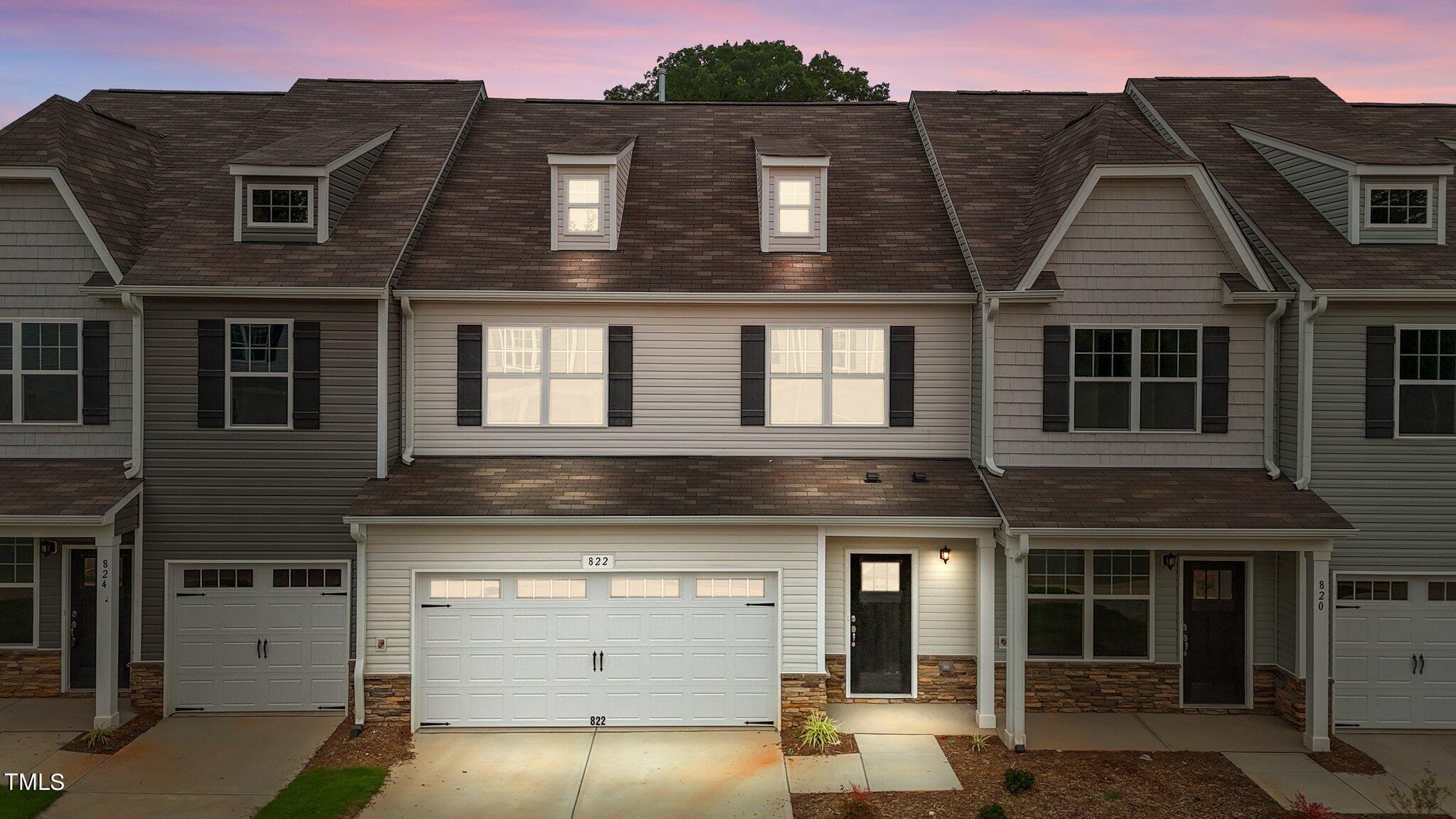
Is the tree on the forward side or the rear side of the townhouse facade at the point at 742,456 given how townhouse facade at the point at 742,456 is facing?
on the rear side

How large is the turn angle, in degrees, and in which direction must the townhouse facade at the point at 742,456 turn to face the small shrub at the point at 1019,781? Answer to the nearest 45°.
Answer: approximately 45° to its left

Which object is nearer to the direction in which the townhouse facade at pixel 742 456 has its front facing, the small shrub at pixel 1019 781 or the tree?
the small shrub

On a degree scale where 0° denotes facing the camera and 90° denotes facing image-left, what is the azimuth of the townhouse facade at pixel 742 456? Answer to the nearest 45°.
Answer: approximately 0°

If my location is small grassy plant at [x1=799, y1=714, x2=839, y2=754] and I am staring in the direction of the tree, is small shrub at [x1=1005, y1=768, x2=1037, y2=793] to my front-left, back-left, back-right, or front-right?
back-right
